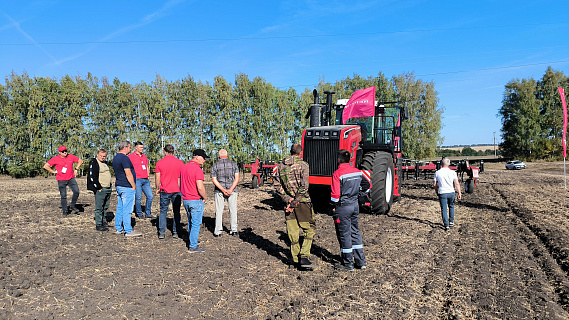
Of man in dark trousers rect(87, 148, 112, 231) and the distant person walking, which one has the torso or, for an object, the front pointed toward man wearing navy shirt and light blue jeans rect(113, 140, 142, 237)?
the man in dark trousers

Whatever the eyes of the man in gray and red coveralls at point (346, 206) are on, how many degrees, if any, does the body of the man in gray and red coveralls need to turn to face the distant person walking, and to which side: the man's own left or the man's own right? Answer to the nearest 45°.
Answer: approximately 90° to the man's own right

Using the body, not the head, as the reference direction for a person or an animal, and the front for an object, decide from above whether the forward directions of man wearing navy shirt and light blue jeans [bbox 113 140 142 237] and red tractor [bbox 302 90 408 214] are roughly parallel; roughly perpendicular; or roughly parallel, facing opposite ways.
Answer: roughly parallel, facing opposite ways

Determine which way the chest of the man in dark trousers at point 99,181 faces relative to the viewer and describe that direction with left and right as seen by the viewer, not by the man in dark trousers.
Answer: facing the viewer and to the right of the viewer

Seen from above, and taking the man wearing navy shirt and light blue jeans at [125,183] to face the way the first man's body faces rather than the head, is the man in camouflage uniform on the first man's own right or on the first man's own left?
on the first man's own right

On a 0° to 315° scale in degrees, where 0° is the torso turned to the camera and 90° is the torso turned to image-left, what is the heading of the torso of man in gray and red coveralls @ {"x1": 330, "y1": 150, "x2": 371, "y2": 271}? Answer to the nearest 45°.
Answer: approximately 135°

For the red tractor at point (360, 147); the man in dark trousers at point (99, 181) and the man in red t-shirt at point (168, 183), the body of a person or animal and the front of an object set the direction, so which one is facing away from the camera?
the man in red t-shirt

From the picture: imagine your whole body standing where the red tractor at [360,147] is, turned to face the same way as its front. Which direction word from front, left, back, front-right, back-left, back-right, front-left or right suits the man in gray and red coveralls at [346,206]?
front-left

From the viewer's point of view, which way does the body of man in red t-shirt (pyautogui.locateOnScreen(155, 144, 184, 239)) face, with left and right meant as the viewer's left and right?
facing away from the viewer

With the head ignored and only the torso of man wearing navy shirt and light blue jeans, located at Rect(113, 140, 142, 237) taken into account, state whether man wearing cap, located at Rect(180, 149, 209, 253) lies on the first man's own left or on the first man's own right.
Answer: on the first man's own right

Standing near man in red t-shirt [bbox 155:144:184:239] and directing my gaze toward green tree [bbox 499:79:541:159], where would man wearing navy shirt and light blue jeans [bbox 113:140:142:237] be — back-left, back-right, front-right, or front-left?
back-left

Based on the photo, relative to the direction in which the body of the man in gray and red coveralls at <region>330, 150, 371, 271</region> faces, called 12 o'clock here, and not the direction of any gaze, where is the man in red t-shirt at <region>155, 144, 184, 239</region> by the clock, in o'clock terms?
The man in red t-shirt is roughly at 11 o'clock from the man in gray and red coveralls.

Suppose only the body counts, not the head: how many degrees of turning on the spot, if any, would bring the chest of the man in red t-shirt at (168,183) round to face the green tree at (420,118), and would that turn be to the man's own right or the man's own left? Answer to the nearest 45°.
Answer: approximately 45° to the man's own right
